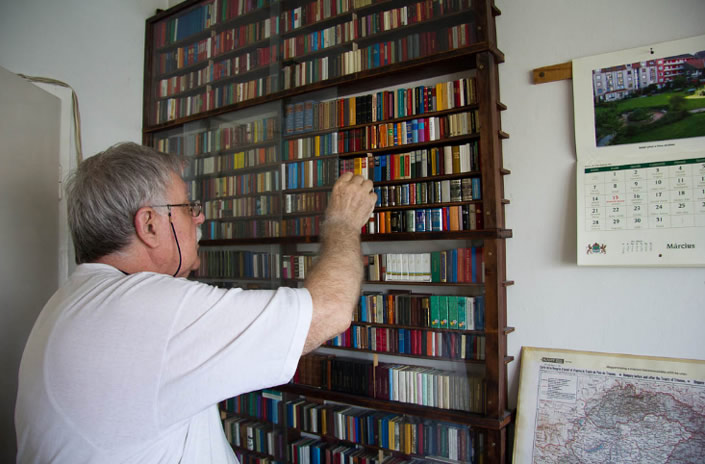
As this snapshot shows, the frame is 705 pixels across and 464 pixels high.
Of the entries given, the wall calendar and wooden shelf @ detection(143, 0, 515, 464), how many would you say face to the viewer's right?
0

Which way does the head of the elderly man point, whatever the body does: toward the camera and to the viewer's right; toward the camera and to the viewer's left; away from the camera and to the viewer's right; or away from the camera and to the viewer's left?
away from the camera and to the viewer's right

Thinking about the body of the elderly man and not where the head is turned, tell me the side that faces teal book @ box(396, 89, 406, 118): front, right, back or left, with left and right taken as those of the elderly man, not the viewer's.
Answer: front

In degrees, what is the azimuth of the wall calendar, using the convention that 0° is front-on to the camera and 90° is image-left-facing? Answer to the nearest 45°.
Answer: approximately 45°

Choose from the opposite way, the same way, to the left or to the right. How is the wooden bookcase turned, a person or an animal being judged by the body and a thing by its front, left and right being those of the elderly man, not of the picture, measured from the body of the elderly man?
the opposite way

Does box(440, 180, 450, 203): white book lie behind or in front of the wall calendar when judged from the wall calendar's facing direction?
in front

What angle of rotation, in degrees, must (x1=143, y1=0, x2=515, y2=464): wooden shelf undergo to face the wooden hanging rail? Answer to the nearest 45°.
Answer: approximately 90° to its left

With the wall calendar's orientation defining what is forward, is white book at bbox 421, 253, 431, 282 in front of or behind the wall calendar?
in front

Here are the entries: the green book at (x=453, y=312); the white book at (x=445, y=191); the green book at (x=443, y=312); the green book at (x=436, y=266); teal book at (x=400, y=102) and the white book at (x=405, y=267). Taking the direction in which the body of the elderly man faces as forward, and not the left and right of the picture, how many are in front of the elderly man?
6

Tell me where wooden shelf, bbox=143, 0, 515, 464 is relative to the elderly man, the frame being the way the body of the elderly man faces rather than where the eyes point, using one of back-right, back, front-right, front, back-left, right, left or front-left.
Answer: front

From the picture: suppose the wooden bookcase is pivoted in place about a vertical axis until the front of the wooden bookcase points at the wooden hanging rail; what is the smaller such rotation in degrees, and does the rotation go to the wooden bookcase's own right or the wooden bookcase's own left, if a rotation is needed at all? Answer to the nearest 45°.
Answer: approximately 90° to the wooden bookcase's own left

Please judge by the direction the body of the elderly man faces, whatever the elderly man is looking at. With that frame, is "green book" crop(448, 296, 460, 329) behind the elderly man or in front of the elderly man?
in front

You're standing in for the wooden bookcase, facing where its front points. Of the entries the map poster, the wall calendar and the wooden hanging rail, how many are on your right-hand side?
0

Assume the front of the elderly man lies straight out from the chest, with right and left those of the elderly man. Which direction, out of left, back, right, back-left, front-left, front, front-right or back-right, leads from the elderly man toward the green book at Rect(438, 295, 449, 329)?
front

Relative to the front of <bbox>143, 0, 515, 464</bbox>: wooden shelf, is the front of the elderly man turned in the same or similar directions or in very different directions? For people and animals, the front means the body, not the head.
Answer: very different directions

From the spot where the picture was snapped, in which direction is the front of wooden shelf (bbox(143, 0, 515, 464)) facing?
facing the viewer and to the left of the viewer

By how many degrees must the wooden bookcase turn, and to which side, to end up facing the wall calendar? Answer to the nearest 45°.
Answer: approximately 90° to its left

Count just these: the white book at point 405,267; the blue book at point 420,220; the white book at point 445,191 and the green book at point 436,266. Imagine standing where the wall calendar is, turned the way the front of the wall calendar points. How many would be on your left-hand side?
0

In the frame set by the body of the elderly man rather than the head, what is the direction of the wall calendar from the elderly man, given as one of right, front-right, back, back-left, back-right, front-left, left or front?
front-right
